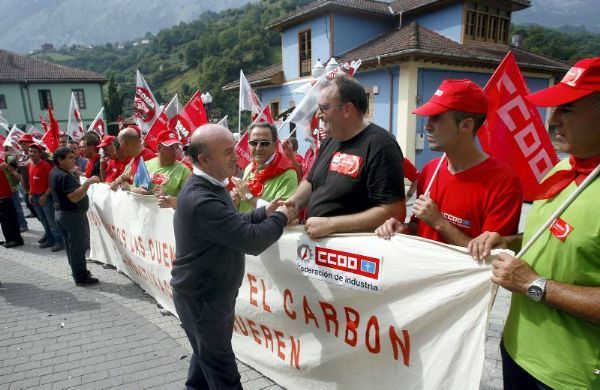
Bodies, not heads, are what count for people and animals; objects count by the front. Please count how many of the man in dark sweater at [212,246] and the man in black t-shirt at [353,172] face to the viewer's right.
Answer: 1

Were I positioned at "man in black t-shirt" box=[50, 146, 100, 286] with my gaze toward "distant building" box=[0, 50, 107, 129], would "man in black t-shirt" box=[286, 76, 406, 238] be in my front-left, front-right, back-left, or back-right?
back-right

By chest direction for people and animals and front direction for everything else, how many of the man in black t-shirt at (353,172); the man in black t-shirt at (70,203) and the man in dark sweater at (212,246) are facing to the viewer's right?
2

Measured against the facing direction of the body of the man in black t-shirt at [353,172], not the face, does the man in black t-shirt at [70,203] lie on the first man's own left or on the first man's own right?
on the first man's own right

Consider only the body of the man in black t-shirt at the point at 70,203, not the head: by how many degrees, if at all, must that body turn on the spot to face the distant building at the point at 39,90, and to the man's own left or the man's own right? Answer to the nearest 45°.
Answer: approximately 90° to the man's own left

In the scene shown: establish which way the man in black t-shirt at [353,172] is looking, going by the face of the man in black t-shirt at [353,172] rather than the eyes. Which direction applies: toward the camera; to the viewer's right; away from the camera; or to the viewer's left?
to the viewer's left

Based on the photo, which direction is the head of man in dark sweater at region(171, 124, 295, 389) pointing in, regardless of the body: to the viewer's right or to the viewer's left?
to the viewer's right

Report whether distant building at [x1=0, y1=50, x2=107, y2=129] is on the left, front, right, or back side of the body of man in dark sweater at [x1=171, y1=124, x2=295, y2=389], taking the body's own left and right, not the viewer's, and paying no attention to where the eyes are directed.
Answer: left

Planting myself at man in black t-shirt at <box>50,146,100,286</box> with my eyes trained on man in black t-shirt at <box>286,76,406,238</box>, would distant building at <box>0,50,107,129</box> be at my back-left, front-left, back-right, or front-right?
back-left

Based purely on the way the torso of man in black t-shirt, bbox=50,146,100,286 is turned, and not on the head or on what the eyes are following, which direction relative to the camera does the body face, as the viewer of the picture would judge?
to the viewer's right

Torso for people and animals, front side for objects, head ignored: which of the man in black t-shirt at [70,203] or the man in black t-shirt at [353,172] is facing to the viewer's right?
the man in black t-shirt at [70,203]

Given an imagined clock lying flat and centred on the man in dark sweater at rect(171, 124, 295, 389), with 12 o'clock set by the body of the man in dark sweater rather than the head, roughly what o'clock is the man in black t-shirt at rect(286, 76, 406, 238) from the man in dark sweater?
The man in black t-shirt is roughly at 12 o'clock from the man in dark sweater.

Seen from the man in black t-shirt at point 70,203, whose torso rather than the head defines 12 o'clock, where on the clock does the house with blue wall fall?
The house with blue wall is roughly at 11 o'clock from the man in black t-shirt.

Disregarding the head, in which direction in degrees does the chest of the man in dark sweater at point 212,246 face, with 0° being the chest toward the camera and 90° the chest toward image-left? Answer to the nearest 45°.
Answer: approximately 270°

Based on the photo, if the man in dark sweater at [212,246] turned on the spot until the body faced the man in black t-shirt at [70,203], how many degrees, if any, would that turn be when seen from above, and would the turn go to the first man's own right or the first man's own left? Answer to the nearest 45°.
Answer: approximately 135° to the first man's own left
